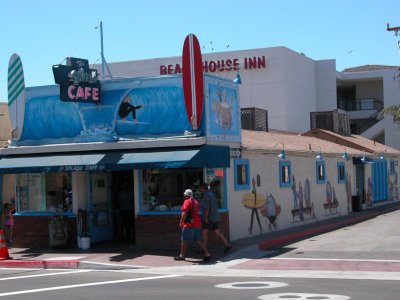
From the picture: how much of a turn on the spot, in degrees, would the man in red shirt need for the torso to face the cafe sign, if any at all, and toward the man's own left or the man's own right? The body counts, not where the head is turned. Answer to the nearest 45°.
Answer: approximately 45° to the man's own right

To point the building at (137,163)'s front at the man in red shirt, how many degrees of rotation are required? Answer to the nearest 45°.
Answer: approximately 45° to its left

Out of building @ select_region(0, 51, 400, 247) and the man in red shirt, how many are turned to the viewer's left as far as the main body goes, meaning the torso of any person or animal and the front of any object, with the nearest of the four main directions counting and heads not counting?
1

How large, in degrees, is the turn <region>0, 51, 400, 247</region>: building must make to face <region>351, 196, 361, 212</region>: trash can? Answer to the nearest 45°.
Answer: approximately 135° to its left

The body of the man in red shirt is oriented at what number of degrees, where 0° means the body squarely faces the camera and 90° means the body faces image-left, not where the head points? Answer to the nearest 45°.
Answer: approximately 90°

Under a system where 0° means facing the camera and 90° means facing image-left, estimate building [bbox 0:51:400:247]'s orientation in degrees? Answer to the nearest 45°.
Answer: approximately 0°

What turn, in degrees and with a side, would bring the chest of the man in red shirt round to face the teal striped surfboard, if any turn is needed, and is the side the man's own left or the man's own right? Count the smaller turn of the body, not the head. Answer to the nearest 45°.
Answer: approximately 45° to the man's own right

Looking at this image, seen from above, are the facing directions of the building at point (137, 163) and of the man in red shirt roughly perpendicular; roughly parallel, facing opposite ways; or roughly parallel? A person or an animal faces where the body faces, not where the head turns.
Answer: roughly perpendicular
